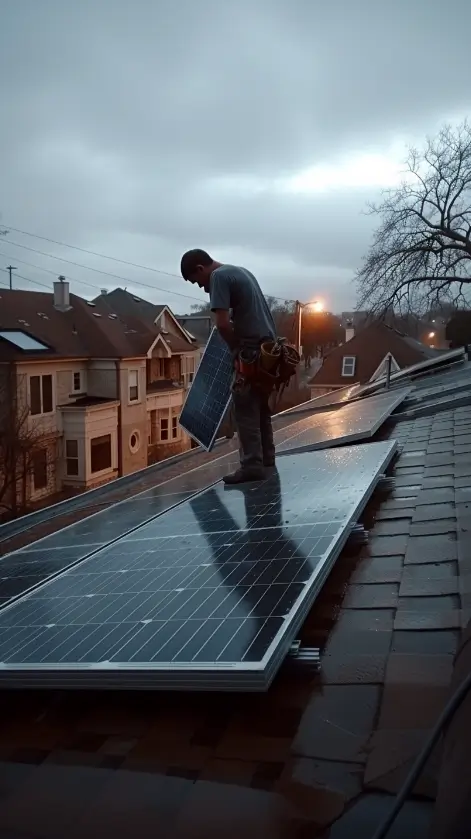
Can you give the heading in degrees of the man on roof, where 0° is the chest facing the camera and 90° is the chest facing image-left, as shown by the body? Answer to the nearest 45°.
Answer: approximately 90°

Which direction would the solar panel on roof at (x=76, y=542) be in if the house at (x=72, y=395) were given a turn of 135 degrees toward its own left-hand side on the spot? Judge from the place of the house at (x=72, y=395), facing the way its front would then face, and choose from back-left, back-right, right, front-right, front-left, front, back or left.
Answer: back

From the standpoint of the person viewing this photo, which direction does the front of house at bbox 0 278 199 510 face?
facing the viewer and to the right of the viewer

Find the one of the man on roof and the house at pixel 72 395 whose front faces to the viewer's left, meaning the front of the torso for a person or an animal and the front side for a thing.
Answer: the man on roof

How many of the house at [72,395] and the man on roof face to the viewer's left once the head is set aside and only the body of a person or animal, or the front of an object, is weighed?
1

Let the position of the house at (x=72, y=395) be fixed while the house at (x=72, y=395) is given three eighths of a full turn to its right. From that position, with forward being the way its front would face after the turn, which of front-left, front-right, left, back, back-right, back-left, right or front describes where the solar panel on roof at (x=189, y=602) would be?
left

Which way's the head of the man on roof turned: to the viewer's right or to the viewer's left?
to the viewer's left

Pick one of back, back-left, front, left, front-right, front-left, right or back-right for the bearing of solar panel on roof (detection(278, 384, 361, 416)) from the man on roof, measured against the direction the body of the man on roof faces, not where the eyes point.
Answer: right
